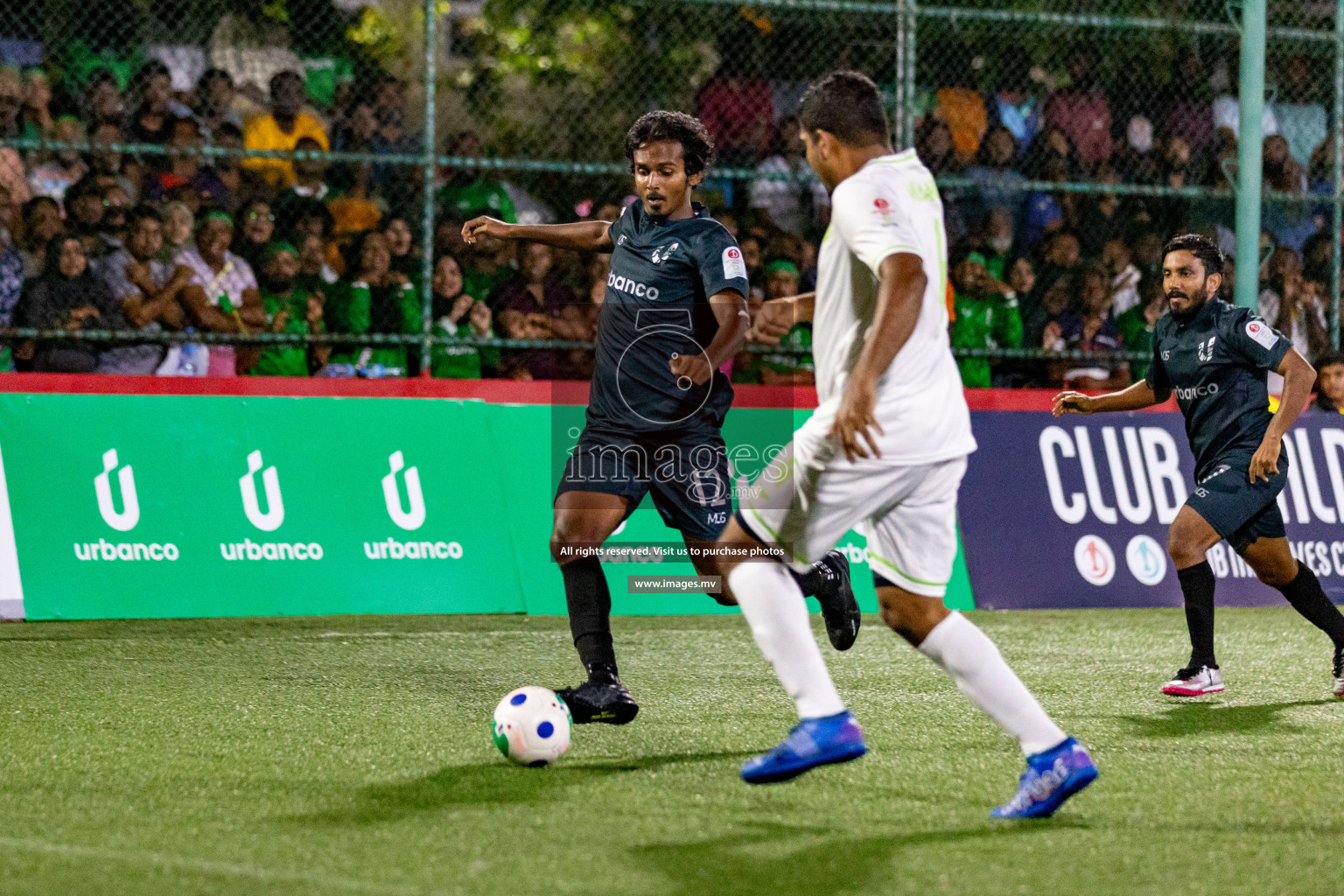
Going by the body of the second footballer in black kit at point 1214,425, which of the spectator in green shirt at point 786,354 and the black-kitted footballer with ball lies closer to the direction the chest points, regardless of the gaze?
the black-kitted footballer with ball

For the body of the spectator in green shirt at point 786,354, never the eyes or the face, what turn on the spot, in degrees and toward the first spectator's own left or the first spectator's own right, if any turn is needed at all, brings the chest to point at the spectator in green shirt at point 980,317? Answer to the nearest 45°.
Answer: approximately 90° to the first spectator's own left

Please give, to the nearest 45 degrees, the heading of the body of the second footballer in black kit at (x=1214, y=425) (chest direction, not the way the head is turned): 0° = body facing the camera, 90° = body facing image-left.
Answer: approximately 45°

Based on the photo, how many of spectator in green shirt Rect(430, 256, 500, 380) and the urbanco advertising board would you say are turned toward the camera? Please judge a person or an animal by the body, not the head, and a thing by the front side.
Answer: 2

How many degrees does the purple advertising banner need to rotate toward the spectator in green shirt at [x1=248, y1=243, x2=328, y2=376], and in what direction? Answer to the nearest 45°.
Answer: approximately 90° to its right

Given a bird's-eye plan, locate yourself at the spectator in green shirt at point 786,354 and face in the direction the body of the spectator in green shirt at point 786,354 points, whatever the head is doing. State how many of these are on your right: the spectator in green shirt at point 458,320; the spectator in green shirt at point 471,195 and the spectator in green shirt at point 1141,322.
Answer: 2

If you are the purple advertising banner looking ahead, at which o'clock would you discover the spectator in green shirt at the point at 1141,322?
The spectator in green shirt is roughly at 6 o'clock from the purple advertising banner.
